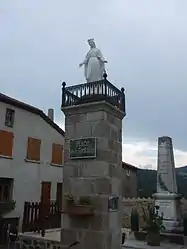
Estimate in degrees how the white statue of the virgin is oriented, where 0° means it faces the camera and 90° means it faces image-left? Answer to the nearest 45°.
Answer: approximately 0°

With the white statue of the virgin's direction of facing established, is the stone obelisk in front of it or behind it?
behind
